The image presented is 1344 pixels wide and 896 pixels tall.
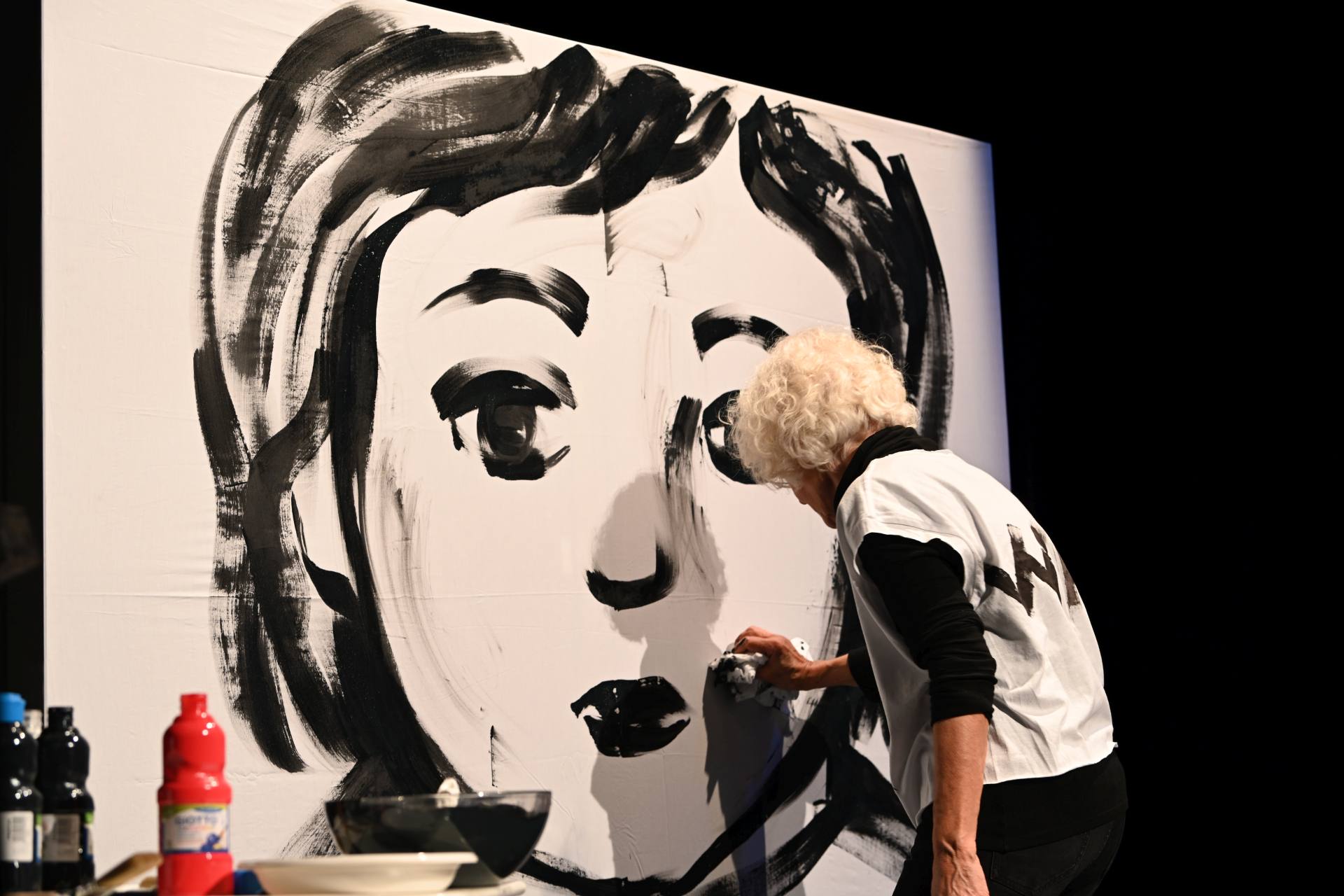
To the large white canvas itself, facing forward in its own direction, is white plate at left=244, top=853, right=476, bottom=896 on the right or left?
on its right

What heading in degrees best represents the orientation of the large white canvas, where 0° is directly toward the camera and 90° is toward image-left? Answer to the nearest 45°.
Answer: approximately 315°

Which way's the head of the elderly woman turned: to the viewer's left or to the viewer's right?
to the viewer's left

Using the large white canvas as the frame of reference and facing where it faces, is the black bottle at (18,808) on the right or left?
on its right

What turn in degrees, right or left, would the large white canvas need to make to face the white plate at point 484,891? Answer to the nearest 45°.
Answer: approximately 45° to its right

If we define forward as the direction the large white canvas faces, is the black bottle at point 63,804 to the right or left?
on its right
